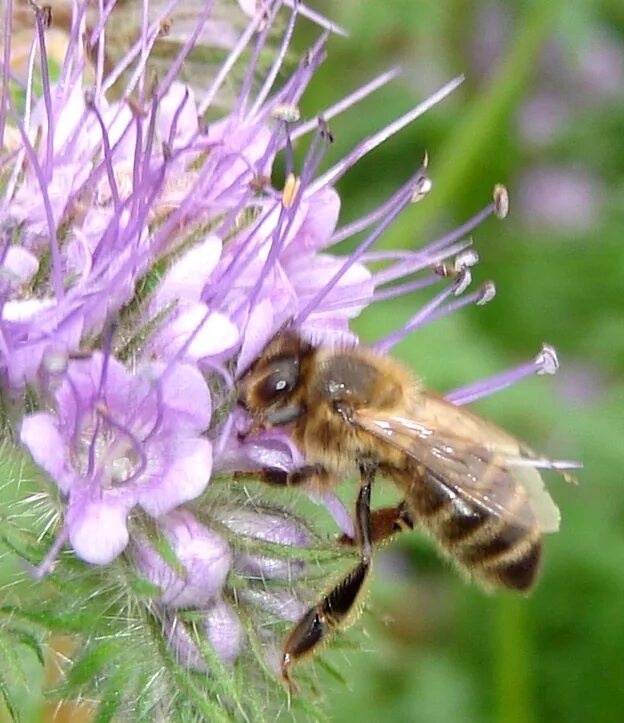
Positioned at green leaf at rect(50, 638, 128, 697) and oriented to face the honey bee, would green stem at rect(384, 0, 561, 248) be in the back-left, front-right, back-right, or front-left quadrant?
front-left

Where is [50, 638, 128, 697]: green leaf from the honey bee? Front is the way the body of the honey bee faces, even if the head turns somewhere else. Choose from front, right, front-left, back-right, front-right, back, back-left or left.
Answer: front-left

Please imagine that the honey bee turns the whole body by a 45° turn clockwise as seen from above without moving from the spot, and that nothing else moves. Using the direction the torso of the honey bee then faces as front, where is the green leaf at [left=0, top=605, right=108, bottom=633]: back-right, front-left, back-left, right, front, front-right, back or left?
left

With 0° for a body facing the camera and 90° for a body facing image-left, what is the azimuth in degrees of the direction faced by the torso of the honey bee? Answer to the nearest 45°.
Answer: approximately 90°

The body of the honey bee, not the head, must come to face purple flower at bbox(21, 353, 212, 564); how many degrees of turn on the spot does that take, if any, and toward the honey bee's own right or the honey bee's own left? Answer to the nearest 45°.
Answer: approximately 45° to the honey bee's own left
